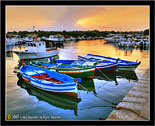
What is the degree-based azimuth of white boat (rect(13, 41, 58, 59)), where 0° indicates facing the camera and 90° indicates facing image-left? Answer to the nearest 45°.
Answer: approximately 45°

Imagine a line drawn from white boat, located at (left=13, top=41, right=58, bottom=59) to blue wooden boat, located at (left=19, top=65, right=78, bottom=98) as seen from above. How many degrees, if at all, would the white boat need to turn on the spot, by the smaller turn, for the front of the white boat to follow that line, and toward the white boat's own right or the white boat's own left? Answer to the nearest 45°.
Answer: approximately 45° to the white boat's own left
